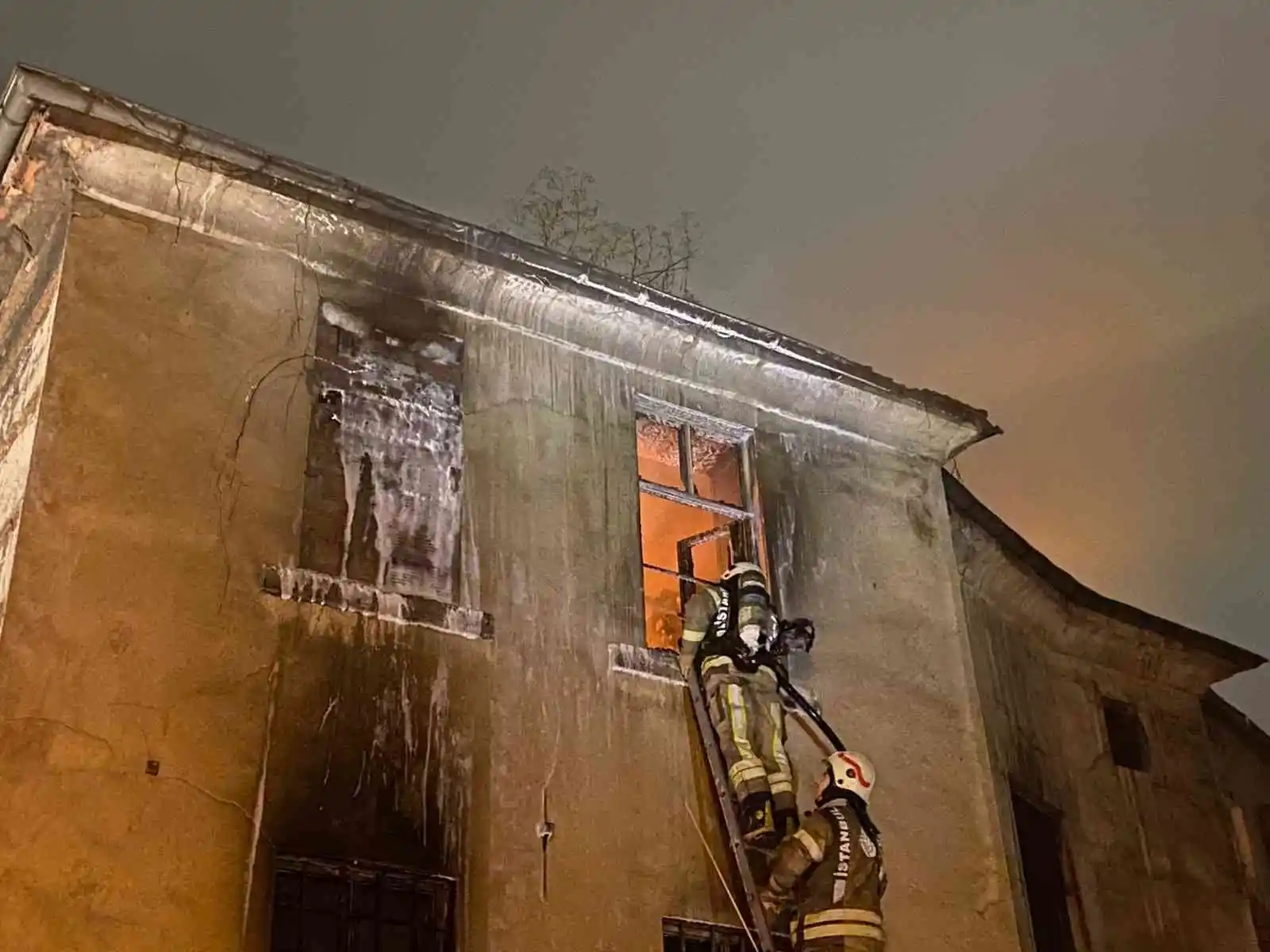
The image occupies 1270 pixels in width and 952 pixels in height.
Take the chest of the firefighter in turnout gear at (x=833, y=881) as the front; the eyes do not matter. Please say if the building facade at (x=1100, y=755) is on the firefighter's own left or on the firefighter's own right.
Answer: on the firefighter's own right

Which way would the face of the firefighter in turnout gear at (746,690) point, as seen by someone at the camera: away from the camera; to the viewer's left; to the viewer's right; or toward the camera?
away from the camera

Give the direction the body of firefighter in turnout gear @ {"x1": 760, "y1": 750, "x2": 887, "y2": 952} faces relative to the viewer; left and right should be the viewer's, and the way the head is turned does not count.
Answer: facing away from the viewer and to the left of the viewer
